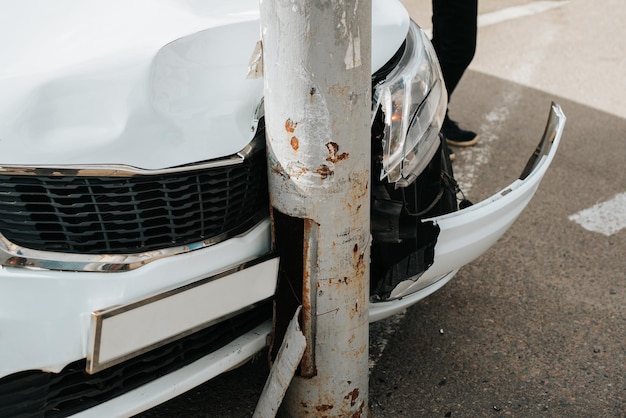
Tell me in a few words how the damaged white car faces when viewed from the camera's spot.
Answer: facing the viewer and to the right of the viewer
